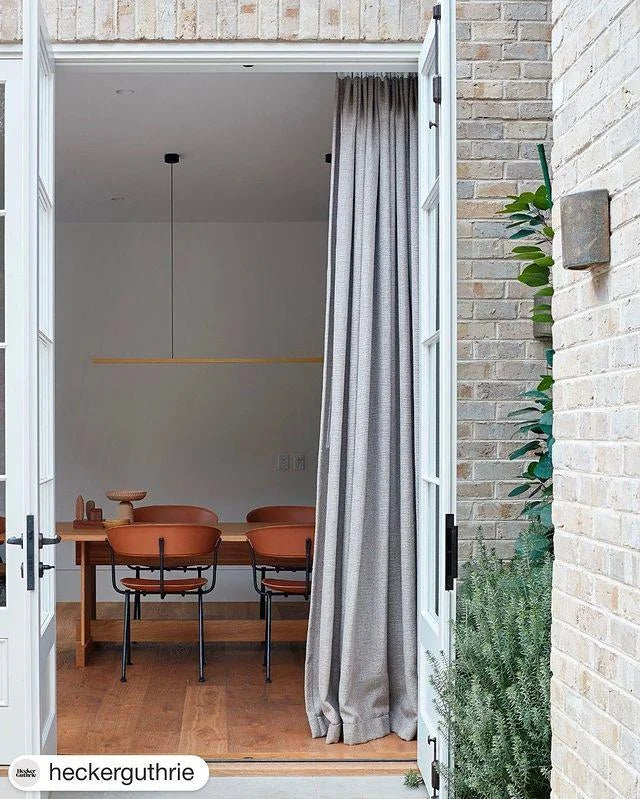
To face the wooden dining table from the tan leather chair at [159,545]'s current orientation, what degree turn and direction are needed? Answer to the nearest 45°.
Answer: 0° — it already faces it

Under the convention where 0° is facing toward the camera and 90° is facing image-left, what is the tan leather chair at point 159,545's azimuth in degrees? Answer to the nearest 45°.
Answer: approximately 180°

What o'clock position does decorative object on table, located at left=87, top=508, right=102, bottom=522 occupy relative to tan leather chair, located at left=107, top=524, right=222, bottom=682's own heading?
The decorative object on table is roughly at 11 o'clock from the tan leather chair.

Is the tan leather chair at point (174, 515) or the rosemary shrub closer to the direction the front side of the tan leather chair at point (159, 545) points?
the tan leather chair

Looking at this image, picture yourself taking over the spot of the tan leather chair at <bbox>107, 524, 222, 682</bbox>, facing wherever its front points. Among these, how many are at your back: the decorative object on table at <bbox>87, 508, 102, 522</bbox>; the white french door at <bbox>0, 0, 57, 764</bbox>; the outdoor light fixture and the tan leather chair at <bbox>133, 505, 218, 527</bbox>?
2

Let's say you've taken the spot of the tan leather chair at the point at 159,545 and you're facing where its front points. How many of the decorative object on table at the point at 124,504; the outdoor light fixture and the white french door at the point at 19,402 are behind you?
2

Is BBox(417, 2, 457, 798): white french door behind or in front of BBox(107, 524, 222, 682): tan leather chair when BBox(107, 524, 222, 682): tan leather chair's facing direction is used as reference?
behind

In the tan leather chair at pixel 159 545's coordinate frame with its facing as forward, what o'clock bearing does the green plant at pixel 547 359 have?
The green plant is roughly at 5 o'clock from the tan leather chair.

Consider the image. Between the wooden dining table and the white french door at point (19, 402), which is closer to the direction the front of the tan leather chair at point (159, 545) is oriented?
the wooden dining table

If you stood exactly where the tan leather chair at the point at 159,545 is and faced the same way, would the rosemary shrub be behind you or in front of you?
behind

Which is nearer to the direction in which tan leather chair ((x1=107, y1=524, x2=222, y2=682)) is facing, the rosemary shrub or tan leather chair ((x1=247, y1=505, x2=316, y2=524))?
the tan leather chair

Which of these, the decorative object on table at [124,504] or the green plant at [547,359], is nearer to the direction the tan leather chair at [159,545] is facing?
the decorative object on table

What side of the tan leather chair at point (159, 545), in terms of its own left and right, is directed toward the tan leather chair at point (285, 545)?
right

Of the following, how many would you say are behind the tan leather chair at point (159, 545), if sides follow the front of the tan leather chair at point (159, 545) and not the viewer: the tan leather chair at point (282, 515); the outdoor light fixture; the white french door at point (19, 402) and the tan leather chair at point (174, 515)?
2
